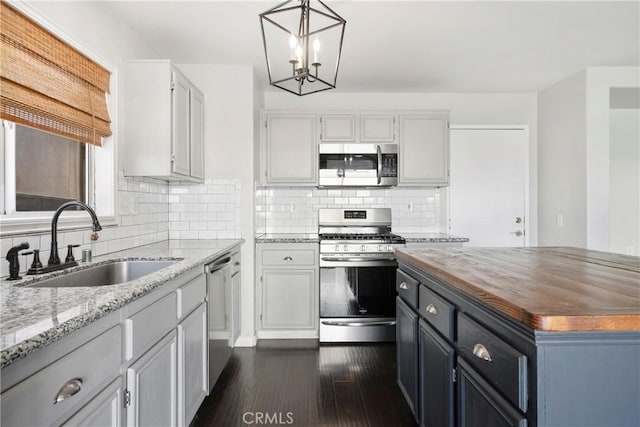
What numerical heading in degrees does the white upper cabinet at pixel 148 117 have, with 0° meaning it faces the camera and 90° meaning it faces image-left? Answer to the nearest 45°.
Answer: approximately 270°

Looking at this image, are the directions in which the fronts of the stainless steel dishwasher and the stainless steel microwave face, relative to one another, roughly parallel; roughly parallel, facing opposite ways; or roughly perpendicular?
roughly perpendicular

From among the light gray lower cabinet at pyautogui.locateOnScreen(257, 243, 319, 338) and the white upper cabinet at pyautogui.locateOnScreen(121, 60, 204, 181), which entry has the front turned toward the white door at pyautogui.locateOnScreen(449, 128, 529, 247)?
the white upper cabinet

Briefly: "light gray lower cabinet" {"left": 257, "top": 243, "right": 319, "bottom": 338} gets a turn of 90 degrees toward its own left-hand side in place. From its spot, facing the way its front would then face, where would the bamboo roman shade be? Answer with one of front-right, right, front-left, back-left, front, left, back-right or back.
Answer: back-right

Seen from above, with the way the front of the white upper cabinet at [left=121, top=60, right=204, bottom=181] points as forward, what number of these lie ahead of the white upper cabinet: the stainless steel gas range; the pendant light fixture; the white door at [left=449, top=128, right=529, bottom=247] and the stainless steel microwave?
4

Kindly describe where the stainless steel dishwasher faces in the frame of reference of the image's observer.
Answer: facing to the right of the viewer

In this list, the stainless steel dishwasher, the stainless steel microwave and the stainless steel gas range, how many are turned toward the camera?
2

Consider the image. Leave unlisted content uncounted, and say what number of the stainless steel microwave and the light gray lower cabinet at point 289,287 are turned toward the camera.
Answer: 2

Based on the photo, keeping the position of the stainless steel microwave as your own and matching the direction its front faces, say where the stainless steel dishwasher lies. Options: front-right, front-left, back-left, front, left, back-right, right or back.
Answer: front-right

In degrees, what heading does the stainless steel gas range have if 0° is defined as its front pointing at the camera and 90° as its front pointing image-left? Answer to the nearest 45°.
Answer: approximately 0°
